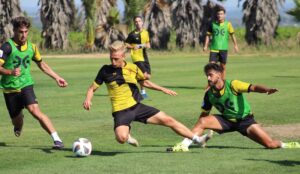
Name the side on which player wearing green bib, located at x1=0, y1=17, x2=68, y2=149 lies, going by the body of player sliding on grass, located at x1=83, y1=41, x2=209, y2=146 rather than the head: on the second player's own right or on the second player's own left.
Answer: on the second player's own right

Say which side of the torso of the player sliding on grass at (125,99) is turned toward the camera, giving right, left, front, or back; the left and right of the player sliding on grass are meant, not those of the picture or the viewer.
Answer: front

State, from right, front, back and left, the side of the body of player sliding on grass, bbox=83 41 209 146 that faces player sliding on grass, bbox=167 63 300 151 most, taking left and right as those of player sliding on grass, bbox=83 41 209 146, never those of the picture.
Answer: left

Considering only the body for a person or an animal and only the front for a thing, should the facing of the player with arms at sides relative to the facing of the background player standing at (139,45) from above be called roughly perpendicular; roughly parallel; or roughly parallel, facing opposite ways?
roughly parallel

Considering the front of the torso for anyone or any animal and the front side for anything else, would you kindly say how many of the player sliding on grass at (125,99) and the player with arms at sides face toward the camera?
2

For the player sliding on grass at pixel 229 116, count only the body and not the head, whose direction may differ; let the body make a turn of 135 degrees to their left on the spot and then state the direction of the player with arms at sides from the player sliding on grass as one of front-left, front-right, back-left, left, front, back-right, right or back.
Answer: left

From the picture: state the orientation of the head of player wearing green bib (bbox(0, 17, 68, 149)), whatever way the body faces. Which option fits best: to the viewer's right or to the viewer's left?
to the viewer's right

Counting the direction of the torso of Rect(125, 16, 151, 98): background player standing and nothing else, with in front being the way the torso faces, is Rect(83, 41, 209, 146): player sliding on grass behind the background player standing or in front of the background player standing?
in front

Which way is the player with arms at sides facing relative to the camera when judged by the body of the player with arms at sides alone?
toward the camera

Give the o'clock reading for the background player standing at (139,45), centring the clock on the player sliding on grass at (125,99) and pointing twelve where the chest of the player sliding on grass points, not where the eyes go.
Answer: The background player standing is roughly at 6 o'clock from the player sliding on grass.

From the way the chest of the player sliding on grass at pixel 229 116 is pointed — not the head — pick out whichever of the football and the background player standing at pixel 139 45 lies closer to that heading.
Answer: the football

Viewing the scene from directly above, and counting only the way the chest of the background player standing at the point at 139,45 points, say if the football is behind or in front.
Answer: in front

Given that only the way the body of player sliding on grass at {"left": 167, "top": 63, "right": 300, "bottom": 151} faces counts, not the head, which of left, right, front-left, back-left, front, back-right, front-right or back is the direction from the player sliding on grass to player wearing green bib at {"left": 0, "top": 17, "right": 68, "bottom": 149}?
front-right

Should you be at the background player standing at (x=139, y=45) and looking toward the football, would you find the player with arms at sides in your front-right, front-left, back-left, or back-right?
back-left

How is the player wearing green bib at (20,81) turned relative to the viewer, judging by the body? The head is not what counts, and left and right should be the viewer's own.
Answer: facing the viewer and to the right of the viewer
